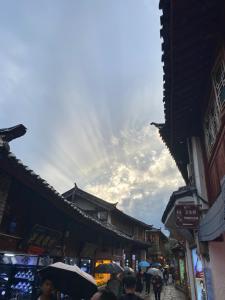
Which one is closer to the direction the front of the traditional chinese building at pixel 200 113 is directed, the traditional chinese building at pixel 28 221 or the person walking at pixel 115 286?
the traditional chinese building

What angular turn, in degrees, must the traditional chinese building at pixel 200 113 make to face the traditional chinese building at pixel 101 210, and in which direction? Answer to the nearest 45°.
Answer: approximately 45° to its right

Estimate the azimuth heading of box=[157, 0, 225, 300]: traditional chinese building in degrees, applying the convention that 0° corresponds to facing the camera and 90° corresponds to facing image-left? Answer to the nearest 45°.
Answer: approximately 90°
